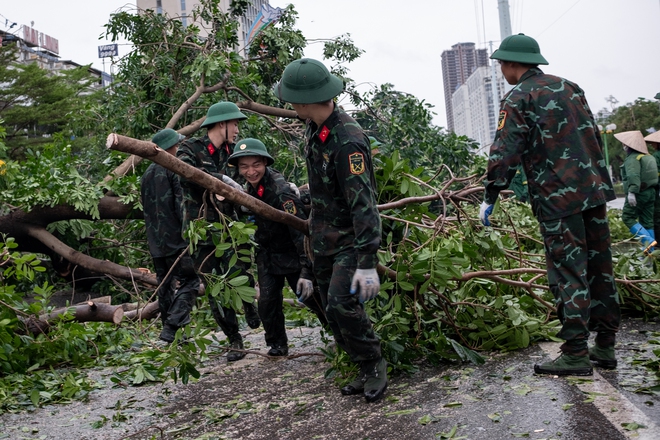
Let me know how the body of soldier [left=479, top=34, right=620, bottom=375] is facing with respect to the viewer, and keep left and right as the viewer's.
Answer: facing away from the viewer and to the left of the viewer

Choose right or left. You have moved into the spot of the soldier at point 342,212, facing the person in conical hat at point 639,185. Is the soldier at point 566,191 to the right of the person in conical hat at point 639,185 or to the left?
right

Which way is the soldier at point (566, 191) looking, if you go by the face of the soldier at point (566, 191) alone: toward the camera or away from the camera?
away from the camera

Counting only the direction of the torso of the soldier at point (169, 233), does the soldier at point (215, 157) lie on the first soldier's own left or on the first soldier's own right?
on the first soldier's own right

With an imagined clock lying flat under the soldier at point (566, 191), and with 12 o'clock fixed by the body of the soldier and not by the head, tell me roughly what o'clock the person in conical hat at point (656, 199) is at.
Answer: The person in conical hat is roughly at 2 o'clock from the soldier.

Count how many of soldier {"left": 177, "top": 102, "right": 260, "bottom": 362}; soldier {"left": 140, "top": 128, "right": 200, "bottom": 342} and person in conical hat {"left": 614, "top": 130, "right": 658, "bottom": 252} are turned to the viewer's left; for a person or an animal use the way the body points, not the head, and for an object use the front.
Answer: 1

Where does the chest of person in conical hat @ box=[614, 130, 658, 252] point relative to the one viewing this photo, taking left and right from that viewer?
facing to the left of the viewer

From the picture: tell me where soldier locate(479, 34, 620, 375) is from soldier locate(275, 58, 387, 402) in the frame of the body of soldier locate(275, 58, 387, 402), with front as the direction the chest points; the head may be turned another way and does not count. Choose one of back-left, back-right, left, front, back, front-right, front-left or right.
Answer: back-left

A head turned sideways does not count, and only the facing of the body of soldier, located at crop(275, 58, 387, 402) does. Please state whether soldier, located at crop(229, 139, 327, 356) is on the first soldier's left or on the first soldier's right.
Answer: on the first soldier's right

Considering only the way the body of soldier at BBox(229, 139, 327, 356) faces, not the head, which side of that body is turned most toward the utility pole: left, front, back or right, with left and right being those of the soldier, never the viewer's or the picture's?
back
